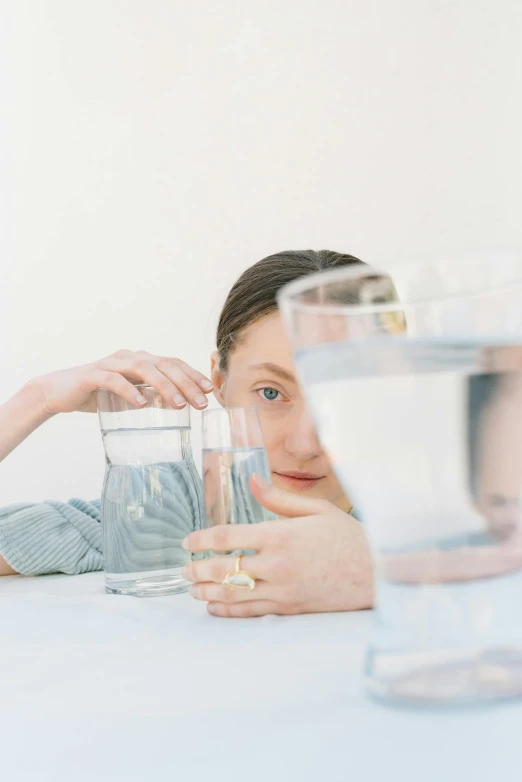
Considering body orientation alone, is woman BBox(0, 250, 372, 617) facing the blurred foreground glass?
yes

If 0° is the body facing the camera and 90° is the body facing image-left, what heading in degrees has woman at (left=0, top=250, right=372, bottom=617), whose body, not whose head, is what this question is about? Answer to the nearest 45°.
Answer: approximately 0°
